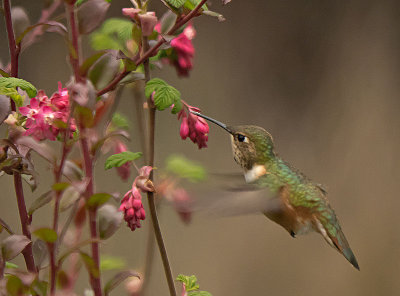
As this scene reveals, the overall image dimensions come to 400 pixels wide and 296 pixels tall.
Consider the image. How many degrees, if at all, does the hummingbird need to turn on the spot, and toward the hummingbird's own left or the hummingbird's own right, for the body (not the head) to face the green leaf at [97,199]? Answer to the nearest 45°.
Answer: approximately 45° to the hummingbird's own left

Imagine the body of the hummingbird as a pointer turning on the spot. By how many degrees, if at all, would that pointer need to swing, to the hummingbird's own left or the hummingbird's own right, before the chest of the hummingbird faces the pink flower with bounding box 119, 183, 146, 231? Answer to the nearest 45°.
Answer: approximately 45° to the hummingbird's own left

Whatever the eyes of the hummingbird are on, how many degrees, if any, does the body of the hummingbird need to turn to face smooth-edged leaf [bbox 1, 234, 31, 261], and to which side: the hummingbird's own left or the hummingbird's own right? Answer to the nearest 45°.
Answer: approximately 45° to the hummingbird's own left

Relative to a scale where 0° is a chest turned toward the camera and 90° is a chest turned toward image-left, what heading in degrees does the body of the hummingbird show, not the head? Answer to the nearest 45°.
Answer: approximately 90°

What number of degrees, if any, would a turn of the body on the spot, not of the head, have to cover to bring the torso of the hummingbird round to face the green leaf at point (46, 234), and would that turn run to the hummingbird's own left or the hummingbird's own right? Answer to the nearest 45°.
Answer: approximately 45° to the hummingbird's own left
